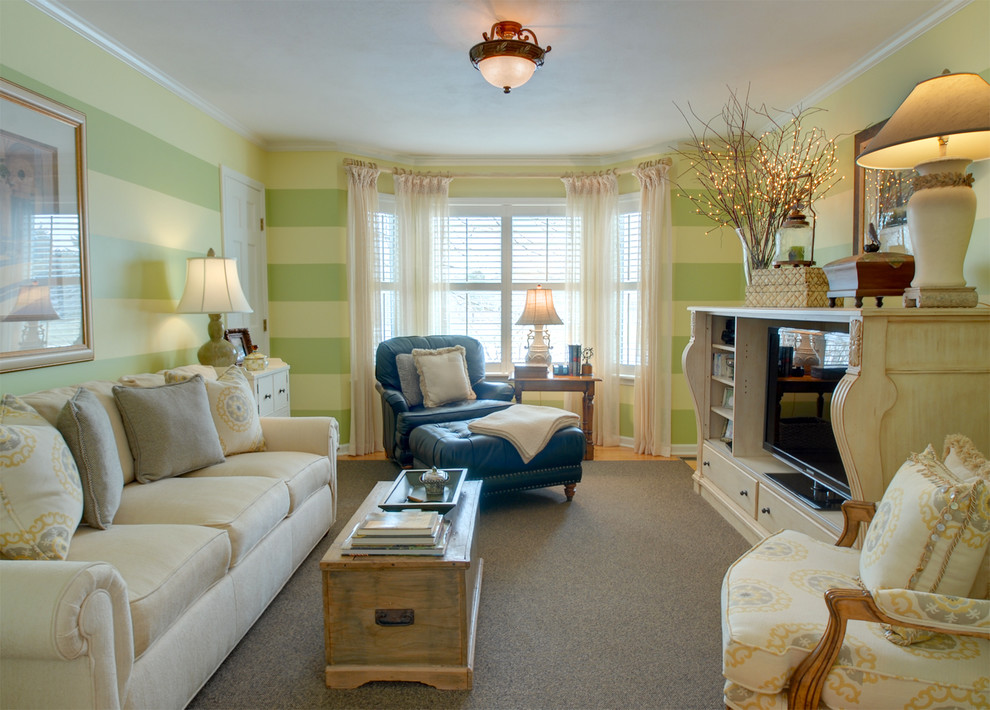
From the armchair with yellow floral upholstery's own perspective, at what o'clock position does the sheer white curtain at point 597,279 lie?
The sheer white curtain is roughly at 2 o'clock from the armchair with yellow floral upholstery.

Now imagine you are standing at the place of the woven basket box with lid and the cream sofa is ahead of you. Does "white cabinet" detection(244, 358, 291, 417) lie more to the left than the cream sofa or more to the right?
right

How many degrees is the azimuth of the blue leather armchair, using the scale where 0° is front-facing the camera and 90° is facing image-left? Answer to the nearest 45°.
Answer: approximately 315°

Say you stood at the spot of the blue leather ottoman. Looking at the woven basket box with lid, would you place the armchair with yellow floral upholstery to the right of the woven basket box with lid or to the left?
right

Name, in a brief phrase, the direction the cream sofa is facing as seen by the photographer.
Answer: facing the viewer and to the right of the viewer

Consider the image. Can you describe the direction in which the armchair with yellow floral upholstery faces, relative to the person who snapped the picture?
facing to the left of the viewer

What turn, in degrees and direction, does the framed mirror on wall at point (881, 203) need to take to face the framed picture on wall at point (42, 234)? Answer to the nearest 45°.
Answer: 0° — it already faces it

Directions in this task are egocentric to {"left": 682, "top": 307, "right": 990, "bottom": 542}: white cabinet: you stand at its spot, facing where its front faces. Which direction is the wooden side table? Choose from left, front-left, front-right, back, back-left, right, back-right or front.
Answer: right

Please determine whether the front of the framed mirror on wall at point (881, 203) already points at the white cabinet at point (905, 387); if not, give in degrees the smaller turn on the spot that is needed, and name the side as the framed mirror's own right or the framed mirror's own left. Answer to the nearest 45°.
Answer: approximately 45° to the framed mirror's own left
